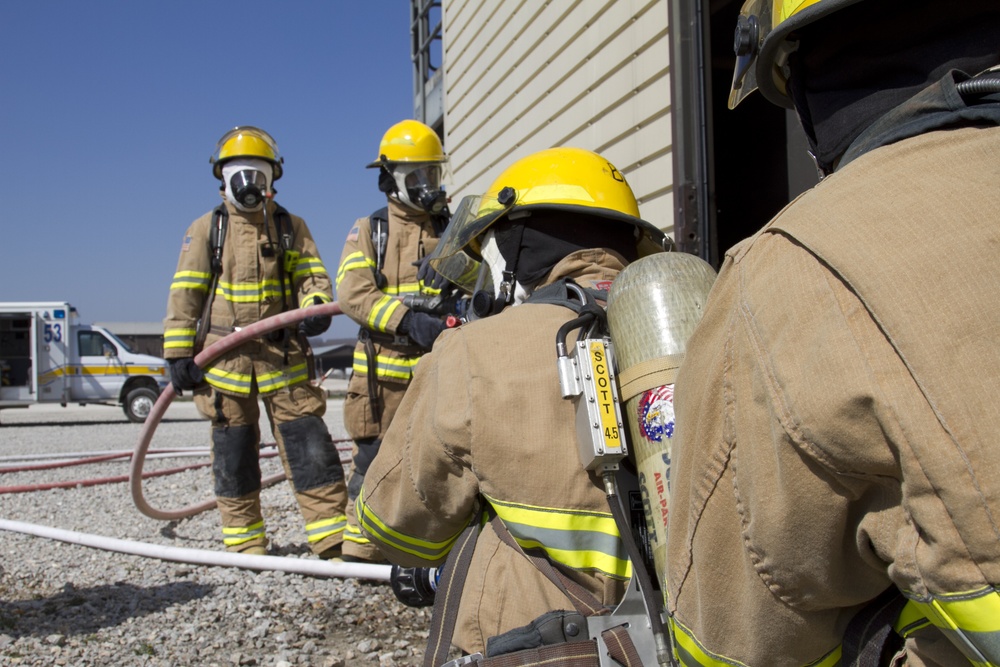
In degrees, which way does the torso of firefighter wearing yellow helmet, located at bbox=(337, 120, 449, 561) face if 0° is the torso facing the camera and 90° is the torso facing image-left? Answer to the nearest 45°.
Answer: approximately 315°

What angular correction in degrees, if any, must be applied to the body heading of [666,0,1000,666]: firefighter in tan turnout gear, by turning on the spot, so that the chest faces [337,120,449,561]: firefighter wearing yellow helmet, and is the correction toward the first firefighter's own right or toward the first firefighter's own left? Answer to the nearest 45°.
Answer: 0° — they already face them

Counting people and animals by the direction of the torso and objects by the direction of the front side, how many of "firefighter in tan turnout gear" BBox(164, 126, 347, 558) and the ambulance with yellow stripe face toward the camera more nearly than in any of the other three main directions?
1

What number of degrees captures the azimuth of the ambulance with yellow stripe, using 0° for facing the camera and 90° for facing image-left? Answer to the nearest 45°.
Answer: approximately 270°

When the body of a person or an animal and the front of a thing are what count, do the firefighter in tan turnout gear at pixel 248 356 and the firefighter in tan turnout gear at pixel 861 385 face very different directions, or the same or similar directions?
very different directions

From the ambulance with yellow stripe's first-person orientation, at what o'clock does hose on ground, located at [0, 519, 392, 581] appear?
The hose on ground is roughly at 3 o'clock from the ambulance with yellow stripe.

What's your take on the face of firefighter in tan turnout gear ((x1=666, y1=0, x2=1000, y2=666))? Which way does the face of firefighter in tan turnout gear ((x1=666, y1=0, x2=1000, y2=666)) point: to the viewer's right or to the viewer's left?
to the viewer's left

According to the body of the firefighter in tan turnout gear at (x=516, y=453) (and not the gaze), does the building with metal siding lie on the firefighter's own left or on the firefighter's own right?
on the firefighter's own right
